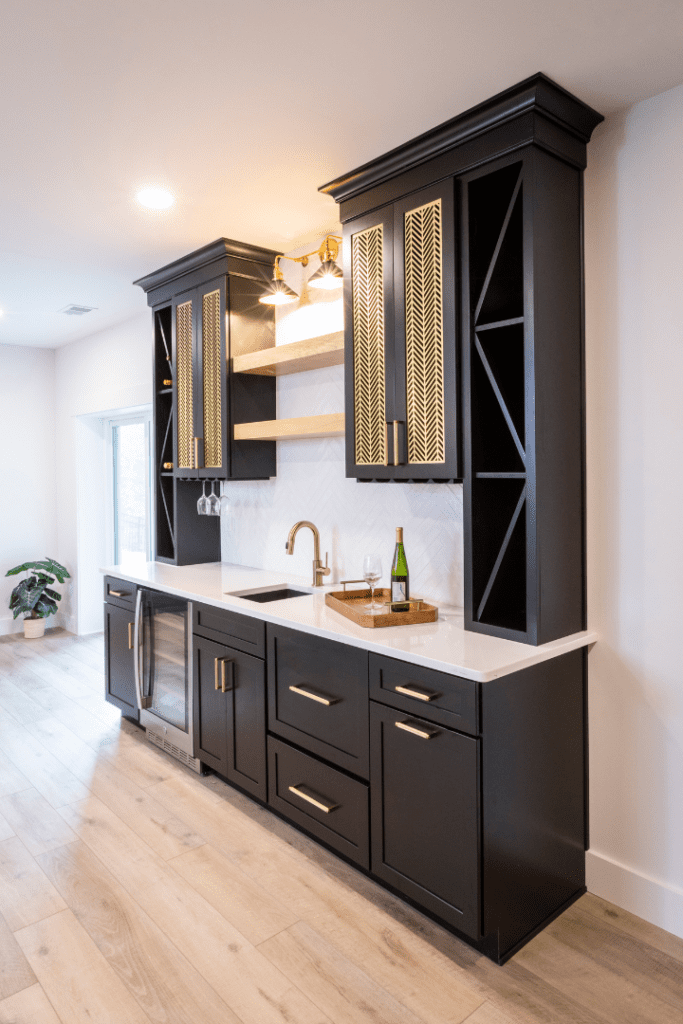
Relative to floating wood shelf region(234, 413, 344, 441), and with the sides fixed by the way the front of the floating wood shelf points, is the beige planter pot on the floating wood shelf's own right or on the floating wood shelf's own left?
on the floating wood shelf's own right

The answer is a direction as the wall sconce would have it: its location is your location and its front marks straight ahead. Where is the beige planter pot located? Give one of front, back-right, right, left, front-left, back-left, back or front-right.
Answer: right

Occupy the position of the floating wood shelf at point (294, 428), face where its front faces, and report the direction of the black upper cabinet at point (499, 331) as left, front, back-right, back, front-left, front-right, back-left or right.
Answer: left

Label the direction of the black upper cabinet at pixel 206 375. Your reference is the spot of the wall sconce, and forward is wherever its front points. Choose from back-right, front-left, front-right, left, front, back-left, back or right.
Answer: right

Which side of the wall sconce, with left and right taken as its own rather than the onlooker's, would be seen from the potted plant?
right

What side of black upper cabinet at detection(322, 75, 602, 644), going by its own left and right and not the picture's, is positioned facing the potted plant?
right

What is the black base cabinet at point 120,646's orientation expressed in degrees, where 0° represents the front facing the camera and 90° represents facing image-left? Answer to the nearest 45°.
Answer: approximately 45°

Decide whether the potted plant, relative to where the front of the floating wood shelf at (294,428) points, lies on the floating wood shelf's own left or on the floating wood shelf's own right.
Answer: on the floating wood shelf's own right

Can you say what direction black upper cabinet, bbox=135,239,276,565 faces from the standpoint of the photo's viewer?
facing the viewer and to the left of the viewer

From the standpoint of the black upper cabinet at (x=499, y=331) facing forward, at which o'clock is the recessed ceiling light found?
The recessed ceiling light is roughly at 2 o'clock from the black upper cabinet.
